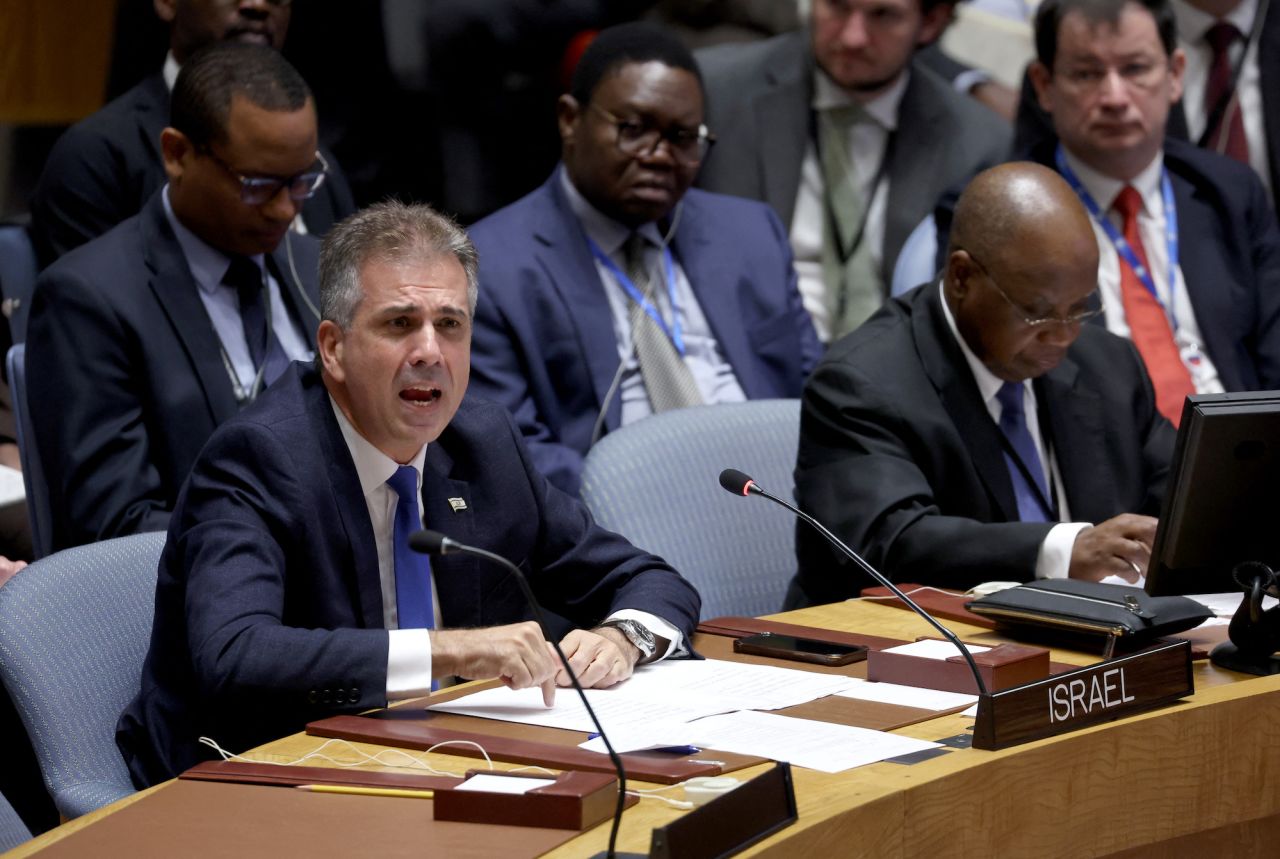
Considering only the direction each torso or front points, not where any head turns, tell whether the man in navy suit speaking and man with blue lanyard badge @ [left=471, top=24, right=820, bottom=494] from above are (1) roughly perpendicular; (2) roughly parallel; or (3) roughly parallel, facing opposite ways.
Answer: roughly parallel

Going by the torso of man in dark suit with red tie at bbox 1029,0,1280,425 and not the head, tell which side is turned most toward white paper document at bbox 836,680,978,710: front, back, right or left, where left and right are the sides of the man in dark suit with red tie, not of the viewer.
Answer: front

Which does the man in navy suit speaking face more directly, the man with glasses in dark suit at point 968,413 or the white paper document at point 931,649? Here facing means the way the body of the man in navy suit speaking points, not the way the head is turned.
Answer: the white paper document

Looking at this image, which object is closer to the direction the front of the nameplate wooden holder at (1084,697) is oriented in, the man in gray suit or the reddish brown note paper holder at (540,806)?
the reddish brown note paper holder

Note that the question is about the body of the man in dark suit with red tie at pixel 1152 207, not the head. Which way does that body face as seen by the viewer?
toward the camera

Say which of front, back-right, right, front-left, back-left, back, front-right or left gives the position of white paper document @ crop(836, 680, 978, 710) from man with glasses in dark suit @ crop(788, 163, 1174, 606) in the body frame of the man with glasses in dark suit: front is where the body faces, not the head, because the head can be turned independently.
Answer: front-right

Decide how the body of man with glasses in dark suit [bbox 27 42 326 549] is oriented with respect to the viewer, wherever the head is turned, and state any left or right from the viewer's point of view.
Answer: facing the viewer and to the right of the viewer

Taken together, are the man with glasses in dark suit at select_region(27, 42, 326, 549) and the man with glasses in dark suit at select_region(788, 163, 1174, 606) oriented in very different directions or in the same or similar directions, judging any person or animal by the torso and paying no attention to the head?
same or similar directions

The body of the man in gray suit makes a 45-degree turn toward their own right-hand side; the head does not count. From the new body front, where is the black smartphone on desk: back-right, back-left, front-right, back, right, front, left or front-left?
front-left

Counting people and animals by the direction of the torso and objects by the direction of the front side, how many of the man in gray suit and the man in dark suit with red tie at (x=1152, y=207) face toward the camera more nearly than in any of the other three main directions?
2

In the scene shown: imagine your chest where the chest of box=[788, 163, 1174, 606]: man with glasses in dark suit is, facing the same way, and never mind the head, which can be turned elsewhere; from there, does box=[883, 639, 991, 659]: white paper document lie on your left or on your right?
on your right

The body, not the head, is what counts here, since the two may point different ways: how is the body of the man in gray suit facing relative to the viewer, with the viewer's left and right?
facing the viewer

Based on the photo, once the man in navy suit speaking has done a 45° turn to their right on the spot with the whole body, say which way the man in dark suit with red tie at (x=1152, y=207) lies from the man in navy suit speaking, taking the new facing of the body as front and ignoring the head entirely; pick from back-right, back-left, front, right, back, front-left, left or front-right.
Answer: back-left

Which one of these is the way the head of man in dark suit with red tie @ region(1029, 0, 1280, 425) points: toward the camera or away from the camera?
toward the camera

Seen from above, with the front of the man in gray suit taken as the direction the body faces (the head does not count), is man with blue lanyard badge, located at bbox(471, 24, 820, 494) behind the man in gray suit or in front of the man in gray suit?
in front

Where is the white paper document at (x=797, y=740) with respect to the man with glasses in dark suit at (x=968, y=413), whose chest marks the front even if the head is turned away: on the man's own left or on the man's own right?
on the man's own right

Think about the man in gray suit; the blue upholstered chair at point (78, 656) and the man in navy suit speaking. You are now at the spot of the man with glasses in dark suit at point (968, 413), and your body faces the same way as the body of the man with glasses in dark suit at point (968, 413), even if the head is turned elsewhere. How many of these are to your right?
2
